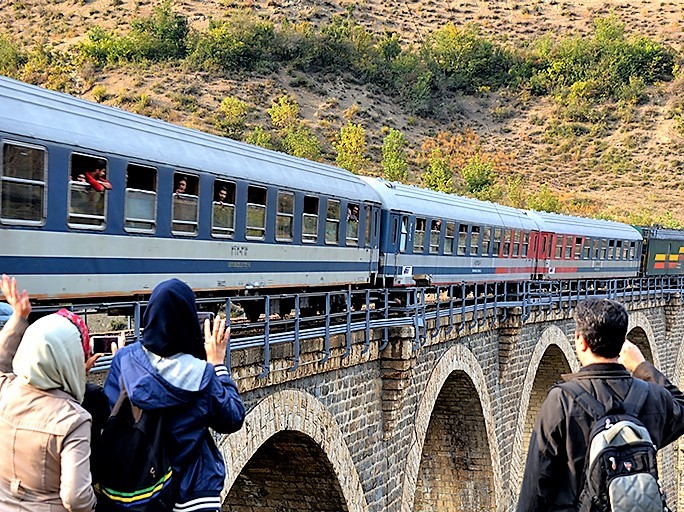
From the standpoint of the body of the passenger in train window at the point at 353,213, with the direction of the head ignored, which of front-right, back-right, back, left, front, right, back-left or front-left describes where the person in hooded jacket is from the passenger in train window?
front

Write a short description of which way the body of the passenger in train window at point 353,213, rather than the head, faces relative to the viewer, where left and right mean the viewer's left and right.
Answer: facing the viewer

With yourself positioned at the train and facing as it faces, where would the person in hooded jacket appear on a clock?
The person in hooded jacket is roughly at 4 o'clock from the train.

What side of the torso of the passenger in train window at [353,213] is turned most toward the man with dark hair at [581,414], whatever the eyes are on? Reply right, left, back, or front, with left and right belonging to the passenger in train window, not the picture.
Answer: front

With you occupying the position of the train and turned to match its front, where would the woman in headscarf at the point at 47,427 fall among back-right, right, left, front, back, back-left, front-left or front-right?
back-right

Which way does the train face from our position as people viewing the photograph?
facing away from the viewer and to the right of the viewer

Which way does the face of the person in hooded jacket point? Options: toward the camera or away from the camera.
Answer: away from the camera

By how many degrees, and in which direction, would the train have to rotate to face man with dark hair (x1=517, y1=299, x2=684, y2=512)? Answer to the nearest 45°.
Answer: approximately 90° to its right
